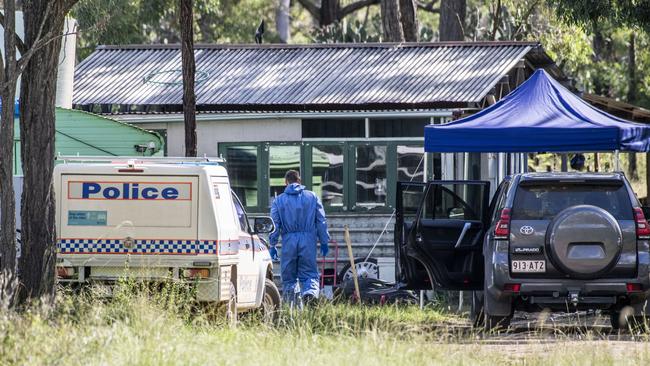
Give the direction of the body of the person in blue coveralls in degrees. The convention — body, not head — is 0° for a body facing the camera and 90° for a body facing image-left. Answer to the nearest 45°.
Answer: approximately 180°

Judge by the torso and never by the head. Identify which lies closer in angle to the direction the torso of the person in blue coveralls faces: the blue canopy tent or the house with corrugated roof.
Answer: the house with corrugated roof

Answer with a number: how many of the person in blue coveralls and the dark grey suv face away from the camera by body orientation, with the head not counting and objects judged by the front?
2

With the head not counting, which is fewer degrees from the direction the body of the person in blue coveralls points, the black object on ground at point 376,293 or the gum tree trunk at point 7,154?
the black object on ground

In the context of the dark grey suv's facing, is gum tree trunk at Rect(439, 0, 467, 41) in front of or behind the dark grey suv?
in front

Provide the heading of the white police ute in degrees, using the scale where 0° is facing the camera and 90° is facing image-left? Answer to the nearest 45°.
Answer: approximately 225°

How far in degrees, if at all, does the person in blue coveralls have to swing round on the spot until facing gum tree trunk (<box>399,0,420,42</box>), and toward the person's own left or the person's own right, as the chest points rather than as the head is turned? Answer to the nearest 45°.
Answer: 0° — they already face it

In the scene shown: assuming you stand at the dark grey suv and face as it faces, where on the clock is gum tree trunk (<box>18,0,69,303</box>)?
The gum tree trunk is roughly at 8 o'clock from the dark grey suv.

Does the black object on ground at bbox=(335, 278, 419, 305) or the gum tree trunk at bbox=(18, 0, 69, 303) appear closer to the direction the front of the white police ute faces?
the black object on ground

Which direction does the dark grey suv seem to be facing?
away from the camera
